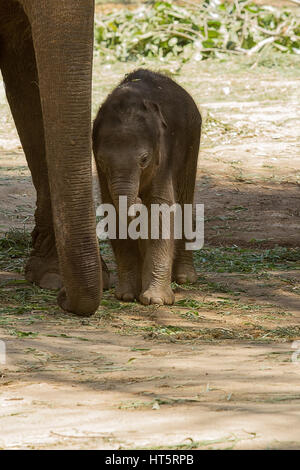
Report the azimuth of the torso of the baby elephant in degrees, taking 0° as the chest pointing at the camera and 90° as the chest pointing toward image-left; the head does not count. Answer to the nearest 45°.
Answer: approximately 45°
